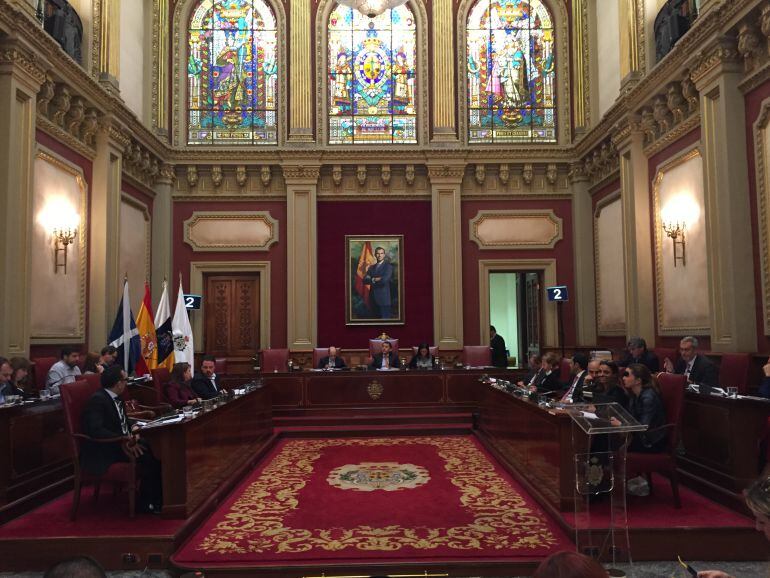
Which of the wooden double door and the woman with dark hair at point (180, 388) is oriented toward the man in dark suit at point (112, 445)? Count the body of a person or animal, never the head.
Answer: the wooden double door

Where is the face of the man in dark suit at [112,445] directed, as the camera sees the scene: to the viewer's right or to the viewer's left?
to the viewer's right

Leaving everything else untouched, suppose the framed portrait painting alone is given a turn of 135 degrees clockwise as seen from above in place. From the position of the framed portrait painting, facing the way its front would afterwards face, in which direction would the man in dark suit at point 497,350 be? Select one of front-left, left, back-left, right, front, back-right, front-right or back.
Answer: back-right

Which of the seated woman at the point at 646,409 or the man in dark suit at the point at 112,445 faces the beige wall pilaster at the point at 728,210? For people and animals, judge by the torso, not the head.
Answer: the man in dark suit

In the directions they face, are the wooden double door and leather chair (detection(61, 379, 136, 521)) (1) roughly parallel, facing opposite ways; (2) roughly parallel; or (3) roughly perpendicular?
roughly perpendicular

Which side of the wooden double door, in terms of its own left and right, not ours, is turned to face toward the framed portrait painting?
left

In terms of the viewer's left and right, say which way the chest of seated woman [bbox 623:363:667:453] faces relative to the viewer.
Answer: facing to the left of the viewer

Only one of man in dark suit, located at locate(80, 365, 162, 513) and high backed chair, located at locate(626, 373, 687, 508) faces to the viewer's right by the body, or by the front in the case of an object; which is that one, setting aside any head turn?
the man in dark suit

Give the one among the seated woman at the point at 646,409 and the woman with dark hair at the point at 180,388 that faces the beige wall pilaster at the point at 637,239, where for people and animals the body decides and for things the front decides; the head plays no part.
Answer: the woman with dark hair

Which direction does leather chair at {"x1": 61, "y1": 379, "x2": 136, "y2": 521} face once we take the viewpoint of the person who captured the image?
facing to the right of the viewer

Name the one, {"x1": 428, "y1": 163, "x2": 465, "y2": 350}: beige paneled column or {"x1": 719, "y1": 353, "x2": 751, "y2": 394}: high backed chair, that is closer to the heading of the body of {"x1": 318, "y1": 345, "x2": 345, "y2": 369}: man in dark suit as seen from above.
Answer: the high backed chair

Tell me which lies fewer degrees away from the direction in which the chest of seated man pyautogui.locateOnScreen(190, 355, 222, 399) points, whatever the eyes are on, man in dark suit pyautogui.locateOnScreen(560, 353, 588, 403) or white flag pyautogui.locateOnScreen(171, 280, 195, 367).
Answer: the man in dark suit

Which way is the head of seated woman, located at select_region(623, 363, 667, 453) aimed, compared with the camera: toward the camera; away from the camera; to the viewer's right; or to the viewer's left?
to the viewer's left

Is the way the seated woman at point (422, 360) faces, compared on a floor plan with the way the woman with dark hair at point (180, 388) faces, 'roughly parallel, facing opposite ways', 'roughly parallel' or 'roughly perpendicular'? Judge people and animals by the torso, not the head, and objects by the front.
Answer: roughly perpendicular

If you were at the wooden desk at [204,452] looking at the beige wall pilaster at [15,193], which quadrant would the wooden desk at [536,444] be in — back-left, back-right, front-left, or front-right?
back-right

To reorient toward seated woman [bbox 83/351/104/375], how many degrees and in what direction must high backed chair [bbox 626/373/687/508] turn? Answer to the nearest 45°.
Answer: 0° — it already faces them

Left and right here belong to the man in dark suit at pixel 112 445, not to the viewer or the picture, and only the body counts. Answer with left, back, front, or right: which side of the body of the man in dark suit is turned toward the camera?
right
